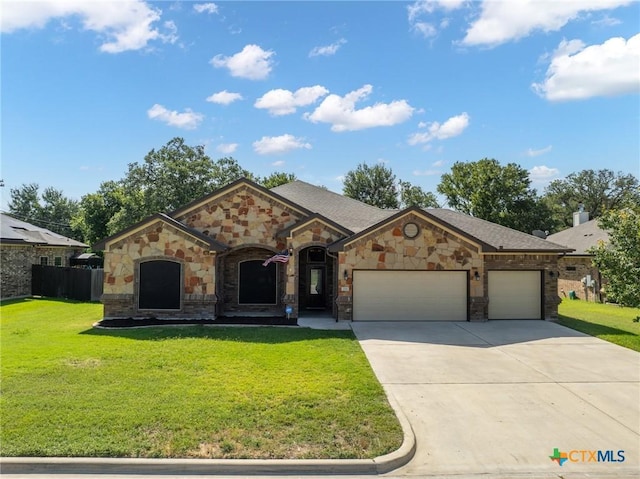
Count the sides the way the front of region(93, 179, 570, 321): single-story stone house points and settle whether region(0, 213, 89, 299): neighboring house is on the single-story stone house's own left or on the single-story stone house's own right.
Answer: on the single-story stone house's own right

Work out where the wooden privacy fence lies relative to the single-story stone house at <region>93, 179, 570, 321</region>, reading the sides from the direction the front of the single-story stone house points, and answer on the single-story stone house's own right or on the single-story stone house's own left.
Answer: on the single-story stone house's own right

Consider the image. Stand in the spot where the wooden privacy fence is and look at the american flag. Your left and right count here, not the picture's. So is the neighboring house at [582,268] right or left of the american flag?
left

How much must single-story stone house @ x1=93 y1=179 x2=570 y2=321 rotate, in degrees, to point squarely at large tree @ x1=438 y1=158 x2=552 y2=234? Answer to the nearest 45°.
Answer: approximately 135° to its left

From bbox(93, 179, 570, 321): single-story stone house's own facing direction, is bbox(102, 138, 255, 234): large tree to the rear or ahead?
to the rear

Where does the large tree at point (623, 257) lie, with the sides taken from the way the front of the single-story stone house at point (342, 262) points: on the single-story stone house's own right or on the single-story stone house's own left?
on the single-story stone house's own left

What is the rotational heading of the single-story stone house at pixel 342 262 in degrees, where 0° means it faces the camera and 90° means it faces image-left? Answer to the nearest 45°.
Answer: approximately 0°

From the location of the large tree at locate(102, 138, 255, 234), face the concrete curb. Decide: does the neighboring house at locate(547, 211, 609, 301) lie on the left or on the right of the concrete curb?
left
